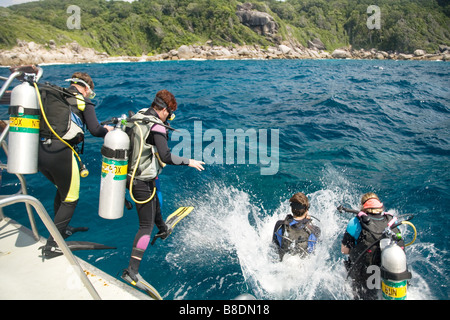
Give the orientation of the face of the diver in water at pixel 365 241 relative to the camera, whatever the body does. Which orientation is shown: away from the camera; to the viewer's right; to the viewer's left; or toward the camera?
away from the camera

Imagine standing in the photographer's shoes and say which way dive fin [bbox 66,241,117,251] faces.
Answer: facing to the right of the viewer

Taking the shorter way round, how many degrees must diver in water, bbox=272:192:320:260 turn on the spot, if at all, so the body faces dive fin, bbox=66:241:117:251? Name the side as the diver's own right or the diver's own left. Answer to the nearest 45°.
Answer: approximately 90° to the diver's own left

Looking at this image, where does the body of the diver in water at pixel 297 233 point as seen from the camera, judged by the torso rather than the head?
away from the camera

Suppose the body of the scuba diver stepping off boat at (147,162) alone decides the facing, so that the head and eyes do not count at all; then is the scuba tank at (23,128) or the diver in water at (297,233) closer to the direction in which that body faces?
the diver in water

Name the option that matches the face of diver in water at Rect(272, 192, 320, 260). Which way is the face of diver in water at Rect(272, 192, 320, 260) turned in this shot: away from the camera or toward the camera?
away from the camera

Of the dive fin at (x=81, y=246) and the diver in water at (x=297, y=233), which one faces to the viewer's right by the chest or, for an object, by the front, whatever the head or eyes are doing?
the dive fin

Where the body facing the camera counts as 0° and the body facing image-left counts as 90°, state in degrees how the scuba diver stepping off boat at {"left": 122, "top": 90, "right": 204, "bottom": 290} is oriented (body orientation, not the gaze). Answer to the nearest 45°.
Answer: approximately 270°
